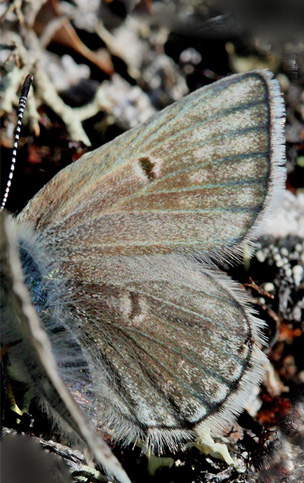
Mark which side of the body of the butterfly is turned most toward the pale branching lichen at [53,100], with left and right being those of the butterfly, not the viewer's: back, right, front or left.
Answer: front

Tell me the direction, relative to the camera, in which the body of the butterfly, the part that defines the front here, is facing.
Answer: away from the camera
